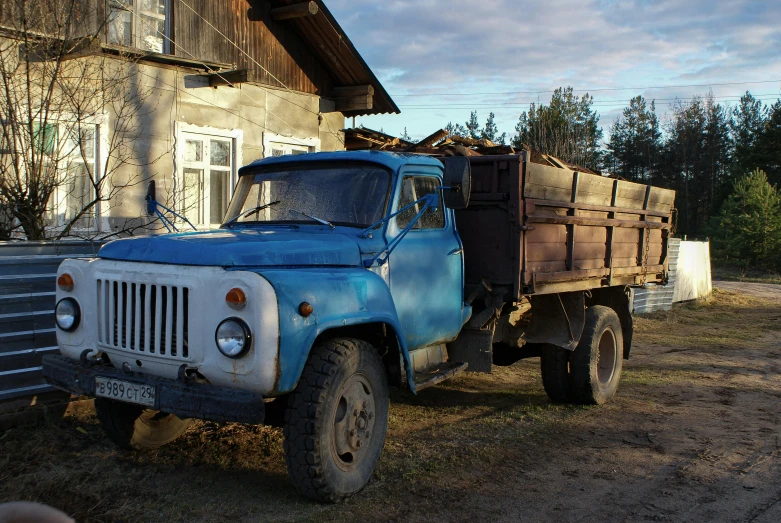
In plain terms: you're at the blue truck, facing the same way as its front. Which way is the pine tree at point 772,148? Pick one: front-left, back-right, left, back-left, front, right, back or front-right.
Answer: back

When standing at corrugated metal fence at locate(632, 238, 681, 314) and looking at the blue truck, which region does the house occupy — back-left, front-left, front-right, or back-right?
front-right

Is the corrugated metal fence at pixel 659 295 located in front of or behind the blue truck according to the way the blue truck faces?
behind

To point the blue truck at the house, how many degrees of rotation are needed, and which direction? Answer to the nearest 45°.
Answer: approximately 135° to its right

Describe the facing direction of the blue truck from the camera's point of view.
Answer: facing the viewer and to the left of the viewer

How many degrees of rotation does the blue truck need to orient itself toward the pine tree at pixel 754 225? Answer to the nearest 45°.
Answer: approximately 180°

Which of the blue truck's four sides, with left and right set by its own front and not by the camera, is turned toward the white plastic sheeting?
back
